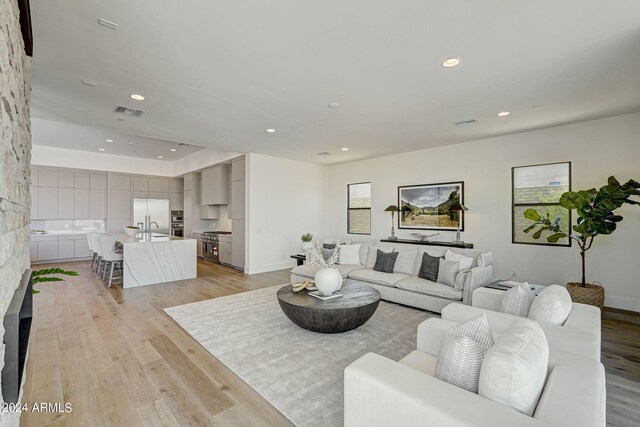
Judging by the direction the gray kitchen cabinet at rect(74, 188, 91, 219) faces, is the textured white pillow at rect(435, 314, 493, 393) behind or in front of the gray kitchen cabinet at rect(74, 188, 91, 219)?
in front

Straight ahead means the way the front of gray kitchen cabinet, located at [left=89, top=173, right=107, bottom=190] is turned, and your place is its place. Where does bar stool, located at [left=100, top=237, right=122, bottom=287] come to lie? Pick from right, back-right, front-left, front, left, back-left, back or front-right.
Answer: front

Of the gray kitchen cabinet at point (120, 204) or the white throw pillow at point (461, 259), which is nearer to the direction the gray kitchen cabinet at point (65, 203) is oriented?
the white throw pillow

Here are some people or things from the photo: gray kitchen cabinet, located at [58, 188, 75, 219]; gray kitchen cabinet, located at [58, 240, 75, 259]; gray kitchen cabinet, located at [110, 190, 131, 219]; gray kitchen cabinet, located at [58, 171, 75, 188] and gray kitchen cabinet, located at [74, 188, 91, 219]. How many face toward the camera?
5

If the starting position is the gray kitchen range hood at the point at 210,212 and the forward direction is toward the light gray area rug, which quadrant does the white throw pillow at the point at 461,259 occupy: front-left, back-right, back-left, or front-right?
front-left

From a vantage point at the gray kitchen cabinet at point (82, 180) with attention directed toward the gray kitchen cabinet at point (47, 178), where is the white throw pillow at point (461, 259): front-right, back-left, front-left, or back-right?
back-left

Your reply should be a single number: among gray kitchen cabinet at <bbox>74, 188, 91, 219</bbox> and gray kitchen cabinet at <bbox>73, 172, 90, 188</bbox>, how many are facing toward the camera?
2

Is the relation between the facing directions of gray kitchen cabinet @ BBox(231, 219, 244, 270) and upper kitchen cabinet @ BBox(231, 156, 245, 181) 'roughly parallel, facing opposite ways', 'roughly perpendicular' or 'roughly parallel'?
roughly parallel

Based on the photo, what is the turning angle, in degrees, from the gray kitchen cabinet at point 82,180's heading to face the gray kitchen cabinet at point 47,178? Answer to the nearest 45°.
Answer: approximately 90° to its right

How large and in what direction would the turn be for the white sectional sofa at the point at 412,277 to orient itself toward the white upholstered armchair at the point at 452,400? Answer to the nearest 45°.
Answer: approximately 45° to its left

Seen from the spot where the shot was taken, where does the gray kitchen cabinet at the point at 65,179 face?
facing the viewer

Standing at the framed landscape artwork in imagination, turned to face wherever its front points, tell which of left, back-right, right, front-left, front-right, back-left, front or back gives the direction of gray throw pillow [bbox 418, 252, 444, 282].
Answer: front-left

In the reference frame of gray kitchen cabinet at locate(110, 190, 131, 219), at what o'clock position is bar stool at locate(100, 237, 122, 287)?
The bar stool is roughly at 12 o'clock from the gray kitchen cabinet.

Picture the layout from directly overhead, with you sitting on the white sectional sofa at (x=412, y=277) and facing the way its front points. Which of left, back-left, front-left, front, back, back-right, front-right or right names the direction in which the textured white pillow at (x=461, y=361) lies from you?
front-left

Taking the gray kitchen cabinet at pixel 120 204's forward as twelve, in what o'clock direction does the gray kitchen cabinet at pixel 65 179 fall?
the gray kitchen cabinet at pixel 65 179 is roughly at 3 o'clock from the gray kitchen cabinet at pixel 120 204.

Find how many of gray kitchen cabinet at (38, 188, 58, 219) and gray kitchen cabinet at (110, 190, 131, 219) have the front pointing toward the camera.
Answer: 2

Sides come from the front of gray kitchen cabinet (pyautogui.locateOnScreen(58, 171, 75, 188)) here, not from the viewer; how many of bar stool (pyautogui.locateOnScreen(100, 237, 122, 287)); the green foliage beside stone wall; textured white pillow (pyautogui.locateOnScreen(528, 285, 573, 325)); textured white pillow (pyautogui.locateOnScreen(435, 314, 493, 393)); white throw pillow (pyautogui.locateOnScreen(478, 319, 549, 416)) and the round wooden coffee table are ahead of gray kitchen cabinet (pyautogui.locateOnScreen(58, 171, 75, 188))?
6

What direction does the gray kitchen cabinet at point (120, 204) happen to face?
toward the camera

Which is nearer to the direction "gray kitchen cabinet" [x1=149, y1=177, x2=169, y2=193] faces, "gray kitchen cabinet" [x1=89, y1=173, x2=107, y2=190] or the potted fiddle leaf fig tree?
the potted fiddle leaf fig tree

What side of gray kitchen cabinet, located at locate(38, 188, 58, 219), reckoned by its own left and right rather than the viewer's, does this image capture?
front

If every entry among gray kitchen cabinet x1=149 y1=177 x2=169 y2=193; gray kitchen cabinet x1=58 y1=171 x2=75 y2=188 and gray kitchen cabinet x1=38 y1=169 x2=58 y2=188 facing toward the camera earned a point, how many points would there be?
3
